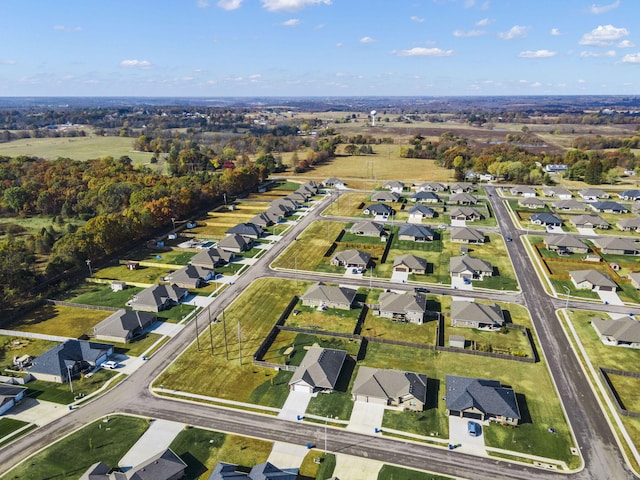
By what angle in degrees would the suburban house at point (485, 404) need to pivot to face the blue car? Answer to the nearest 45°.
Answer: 0° — it already faces it

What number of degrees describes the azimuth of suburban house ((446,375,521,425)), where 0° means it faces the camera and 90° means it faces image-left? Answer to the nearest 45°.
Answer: approximately 0°

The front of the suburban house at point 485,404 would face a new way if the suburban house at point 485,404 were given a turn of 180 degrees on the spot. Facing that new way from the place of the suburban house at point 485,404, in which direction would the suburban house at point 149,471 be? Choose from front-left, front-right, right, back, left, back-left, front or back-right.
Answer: back-left

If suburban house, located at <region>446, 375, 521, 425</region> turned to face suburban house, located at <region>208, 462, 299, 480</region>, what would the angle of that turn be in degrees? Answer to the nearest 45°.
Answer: approximately 45° to its right
